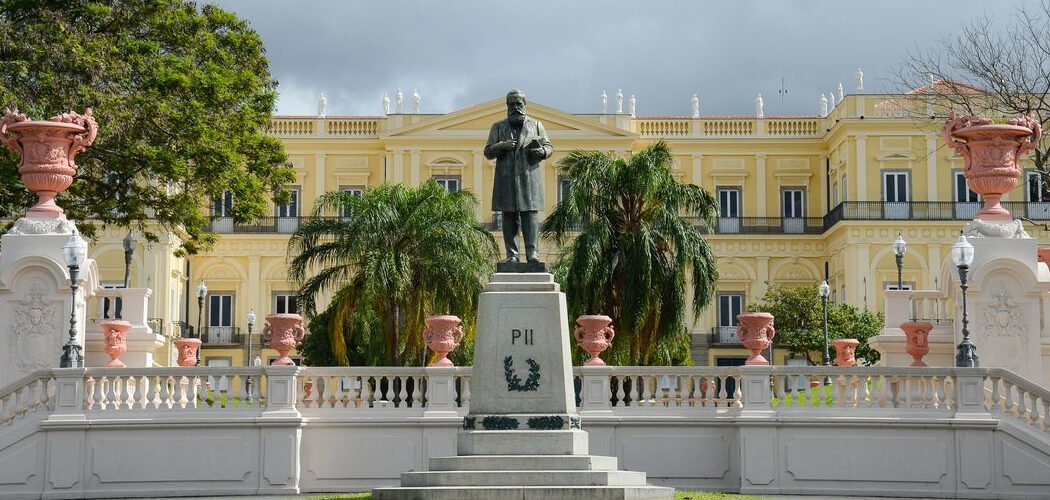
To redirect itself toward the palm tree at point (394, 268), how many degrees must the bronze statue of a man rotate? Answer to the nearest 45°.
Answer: approximately 180°

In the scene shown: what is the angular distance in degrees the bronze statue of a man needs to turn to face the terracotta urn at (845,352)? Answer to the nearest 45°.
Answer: approximately 135° to its left

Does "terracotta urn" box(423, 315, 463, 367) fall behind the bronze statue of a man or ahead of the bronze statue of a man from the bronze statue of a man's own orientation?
behind

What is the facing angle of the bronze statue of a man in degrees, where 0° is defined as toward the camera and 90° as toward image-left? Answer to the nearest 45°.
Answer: approximately 0°

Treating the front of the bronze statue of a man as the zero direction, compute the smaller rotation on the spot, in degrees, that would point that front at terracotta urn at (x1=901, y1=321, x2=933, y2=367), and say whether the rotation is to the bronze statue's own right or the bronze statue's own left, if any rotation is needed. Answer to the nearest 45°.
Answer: approximately 135° to the bronze statue's own left

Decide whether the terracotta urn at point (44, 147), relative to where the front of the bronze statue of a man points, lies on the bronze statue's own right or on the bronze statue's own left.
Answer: on the bronze statue's own right

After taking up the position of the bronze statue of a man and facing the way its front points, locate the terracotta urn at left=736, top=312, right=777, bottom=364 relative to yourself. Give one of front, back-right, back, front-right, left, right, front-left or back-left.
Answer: back-left
